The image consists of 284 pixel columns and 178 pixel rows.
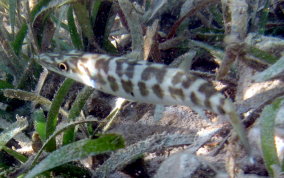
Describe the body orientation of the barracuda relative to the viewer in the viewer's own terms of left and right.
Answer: facing to the left of the viewer
